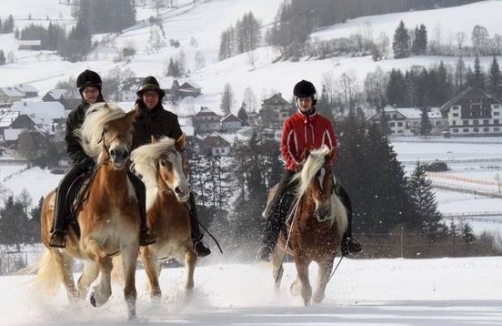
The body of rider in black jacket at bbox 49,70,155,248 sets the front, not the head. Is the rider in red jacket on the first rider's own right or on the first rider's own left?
on the first rider's own left

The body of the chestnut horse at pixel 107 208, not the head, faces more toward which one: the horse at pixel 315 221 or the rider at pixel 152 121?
the horse

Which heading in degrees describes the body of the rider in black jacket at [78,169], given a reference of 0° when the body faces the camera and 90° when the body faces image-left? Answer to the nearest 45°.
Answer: approximately 0°

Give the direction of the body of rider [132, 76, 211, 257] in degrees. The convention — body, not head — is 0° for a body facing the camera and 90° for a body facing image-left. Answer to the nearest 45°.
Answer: approximately 0°

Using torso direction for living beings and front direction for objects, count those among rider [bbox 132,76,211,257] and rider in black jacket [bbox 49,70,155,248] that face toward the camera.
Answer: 2

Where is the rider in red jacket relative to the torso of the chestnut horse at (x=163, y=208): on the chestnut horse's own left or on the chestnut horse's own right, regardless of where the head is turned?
on the chestnut horse's own left
